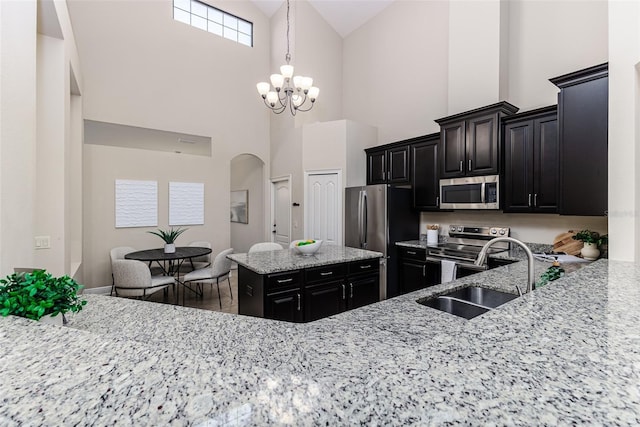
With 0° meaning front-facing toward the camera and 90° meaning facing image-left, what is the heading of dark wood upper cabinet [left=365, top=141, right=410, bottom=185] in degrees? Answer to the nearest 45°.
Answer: approximately 45°

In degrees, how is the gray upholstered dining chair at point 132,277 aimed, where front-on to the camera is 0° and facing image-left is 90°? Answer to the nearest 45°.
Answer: approximately 225°

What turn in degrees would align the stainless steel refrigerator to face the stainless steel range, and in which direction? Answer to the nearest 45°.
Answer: approximately 135° to its left

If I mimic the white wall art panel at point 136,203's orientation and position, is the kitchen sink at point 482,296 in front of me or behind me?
in front

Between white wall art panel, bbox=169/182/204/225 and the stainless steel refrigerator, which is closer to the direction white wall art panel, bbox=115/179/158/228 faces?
the stainless steel refrigerator

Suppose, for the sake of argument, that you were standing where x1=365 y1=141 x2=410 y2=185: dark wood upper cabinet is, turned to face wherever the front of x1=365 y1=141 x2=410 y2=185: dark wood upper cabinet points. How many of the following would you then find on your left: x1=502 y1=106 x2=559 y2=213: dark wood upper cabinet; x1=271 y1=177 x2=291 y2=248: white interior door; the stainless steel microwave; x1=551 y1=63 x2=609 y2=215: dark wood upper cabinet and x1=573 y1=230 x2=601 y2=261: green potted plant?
4

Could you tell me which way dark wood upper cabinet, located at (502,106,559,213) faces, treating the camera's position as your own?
facing the viewer and to the left of the viewer

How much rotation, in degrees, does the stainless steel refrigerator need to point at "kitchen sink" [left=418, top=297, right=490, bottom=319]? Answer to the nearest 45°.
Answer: approximately 45° to its left

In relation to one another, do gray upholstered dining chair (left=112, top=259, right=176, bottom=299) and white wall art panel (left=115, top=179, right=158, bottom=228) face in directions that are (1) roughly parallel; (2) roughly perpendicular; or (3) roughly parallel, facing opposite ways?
roughly perpendicular

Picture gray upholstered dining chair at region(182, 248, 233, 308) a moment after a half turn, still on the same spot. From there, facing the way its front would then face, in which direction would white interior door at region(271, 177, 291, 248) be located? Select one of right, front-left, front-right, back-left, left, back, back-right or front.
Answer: left

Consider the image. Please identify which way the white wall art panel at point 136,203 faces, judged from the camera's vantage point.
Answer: facing the viewer and to the right of the viewer
